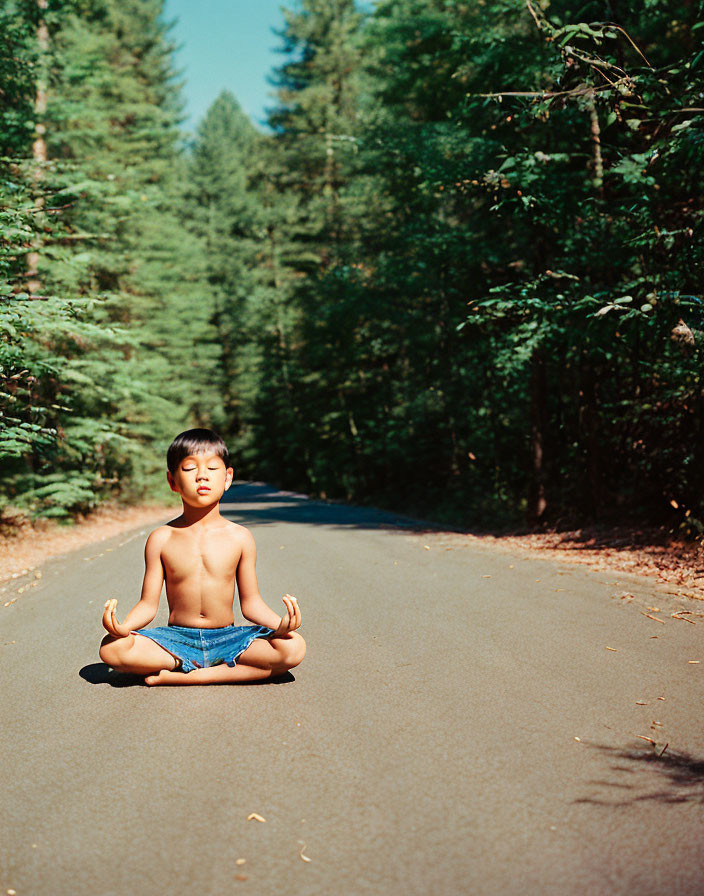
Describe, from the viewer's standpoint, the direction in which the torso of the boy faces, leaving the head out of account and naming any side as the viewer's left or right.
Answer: facing the viewer

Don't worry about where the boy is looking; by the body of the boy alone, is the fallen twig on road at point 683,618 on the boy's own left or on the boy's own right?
on the boy's own left
